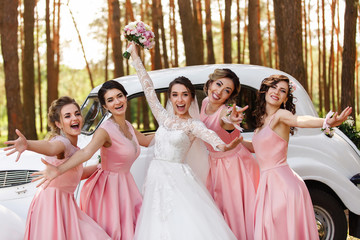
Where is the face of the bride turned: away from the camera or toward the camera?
toward the camera

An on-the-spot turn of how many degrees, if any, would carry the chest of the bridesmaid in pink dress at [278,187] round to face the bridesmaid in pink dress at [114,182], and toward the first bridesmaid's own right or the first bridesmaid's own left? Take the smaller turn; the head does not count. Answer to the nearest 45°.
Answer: approximately 45° to the first bridesmaid's own right

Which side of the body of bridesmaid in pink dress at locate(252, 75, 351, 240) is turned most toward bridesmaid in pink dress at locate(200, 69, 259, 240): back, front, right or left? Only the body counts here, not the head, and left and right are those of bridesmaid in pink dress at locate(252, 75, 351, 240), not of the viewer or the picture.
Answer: right

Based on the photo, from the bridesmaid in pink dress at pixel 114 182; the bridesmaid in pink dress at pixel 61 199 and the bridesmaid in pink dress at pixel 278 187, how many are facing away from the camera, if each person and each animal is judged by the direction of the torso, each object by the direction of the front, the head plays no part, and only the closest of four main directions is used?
0

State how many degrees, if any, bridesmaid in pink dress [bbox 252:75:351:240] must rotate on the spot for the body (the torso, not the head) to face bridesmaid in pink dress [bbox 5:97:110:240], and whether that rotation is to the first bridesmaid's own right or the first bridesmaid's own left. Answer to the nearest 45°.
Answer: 0° — they already face them

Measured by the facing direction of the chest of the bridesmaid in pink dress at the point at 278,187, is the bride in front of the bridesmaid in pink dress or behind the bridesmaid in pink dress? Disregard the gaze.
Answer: in front

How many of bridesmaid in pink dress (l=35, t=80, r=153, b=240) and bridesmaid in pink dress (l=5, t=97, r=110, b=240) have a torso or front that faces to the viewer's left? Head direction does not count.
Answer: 0

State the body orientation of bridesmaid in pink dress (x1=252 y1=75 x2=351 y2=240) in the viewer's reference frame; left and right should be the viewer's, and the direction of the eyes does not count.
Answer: facing the viewer and to the left of the viewer

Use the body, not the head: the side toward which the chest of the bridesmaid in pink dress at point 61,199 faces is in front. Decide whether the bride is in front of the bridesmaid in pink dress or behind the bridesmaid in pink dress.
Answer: in front

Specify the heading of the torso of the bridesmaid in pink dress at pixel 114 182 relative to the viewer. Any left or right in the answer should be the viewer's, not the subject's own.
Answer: facing the viewer and to the right of the viewer

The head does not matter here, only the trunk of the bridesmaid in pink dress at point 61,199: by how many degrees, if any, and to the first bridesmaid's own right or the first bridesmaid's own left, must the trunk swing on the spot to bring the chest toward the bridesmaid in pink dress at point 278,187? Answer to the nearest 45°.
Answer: approximately 45° to the first bridesmaid's own left
